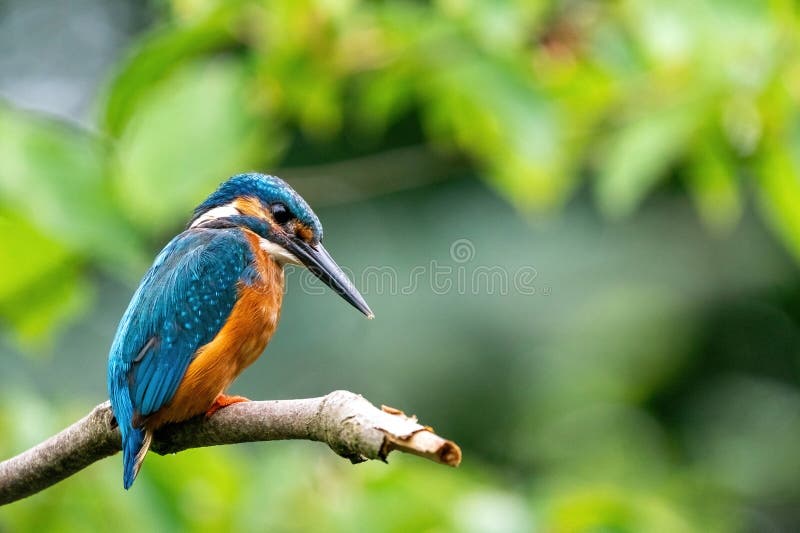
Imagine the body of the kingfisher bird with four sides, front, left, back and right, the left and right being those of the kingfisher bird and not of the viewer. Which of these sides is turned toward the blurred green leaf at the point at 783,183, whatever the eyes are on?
front

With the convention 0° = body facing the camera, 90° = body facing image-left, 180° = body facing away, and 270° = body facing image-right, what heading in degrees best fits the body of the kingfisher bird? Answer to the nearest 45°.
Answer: approximately 270°

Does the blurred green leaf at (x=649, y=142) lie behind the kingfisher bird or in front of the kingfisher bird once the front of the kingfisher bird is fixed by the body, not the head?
in front

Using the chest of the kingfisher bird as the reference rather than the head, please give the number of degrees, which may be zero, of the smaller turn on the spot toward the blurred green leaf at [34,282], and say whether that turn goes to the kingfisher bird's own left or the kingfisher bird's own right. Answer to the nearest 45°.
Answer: approximately 135° to the kingfisher bird's own left

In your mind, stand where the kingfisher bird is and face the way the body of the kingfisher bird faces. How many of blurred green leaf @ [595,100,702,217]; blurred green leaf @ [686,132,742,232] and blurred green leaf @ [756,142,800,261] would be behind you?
0

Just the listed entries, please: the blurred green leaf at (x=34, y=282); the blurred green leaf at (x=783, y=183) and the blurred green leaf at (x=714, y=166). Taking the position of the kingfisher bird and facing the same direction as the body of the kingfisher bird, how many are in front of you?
2

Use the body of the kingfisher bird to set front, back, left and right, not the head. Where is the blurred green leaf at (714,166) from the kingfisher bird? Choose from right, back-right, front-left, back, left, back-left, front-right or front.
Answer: front
